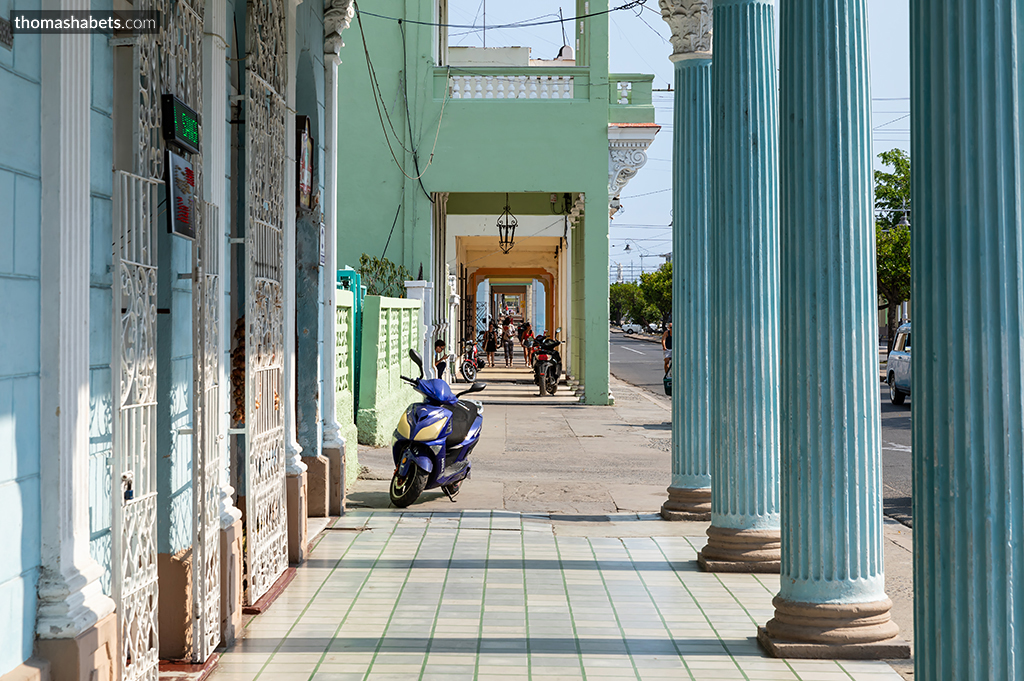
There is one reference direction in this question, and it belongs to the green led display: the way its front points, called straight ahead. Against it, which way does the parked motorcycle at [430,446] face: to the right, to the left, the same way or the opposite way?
to the right

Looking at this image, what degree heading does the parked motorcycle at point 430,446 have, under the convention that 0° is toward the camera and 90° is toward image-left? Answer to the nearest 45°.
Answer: approximately 45°

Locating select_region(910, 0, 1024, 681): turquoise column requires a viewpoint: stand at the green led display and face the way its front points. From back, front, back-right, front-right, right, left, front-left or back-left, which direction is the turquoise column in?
front

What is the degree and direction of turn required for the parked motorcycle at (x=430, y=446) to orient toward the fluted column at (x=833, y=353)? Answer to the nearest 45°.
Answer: approximately 90° to its left

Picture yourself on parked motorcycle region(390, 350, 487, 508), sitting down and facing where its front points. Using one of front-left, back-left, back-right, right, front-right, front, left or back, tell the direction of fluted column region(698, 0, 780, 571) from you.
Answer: left

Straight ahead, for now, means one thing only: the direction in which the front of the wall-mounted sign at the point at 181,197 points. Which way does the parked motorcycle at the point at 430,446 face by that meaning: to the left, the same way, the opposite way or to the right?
to the right

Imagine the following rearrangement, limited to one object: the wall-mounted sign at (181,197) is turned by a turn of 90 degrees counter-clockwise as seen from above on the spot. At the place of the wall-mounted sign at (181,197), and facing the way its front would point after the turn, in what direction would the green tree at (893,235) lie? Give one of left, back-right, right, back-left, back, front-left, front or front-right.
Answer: front

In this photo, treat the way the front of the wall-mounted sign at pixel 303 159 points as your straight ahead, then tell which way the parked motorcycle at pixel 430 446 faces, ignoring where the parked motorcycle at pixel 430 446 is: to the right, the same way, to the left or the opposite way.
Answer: to the right

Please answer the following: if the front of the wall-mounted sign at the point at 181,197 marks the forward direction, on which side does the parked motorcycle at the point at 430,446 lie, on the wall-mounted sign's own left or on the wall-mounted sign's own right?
on the wall-mounted sign's own left

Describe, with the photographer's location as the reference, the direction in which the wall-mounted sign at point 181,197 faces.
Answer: facing the viewer and to the right of the viewer

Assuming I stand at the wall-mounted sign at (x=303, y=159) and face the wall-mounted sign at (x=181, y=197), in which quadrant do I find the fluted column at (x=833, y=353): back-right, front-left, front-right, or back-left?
front-left

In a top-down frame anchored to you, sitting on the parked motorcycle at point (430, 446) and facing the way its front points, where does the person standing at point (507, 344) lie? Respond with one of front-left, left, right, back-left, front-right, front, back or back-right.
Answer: back-right
